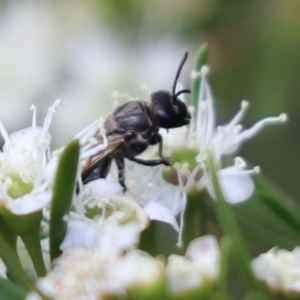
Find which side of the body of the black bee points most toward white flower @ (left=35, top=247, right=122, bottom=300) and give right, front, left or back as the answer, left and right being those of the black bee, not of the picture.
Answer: right

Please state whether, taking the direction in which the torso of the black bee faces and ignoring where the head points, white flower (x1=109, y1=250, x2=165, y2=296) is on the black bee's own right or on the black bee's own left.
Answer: on the black bee's own right

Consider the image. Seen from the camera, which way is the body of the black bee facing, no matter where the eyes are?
to the viewer's right

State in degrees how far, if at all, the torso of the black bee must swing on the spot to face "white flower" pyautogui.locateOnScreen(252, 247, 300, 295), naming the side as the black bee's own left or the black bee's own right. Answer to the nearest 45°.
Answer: approximately 90° to the black bee's own right

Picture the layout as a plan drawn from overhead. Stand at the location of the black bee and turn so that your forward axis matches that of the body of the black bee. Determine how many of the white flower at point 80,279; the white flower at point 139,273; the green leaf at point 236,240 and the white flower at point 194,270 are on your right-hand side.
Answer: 4

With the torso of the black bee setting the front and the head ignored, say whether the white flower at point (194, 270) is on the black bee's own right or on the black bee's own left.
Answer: on the black bee's own right

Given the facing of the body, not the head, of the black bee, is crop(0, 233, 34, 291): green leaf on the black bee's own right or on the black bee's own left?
on the black bee's own right

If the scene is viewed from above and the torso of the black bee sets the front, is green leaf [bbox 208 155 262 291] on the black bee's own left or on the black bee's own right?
on the black bee's own right
